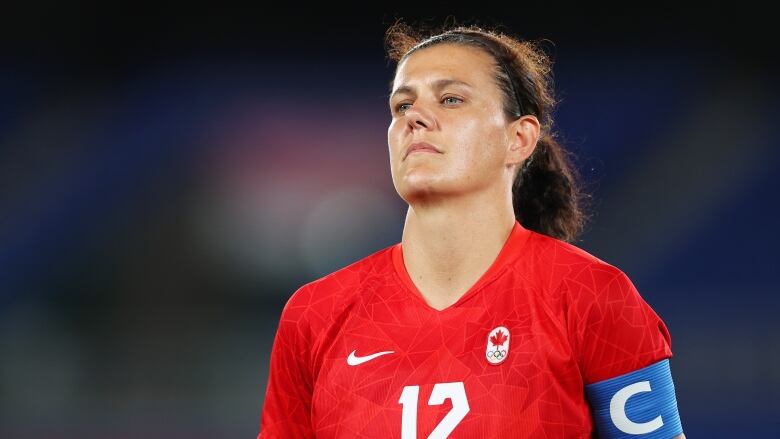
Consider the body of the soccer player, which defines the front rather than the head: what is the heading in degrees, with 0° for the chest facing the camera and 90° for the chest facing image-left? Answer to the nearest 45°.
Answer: approximately 45°
